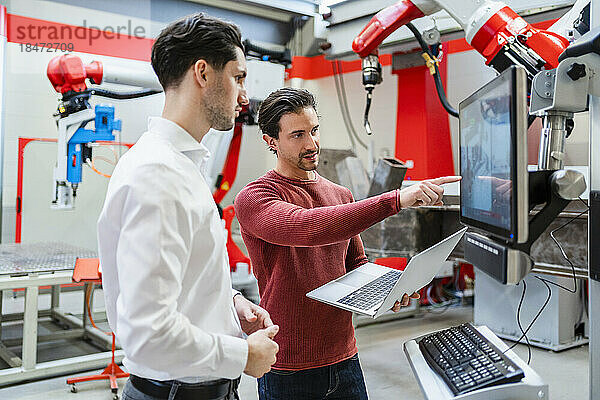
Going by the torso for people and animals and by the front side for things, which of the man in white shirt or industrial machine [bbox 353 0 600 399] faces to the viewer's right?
the man in white shirt

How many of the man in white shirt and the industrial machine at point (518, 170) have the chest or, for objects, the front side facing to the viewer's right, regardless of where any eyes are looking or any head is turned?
1

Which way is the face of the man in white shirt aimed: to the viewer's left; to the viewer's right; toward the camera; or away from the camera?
to the viewer's right

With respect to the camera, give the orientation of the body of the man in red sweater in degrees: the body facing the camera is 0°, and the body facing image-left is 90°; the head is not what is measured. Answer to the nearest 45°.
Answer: approximately 315°

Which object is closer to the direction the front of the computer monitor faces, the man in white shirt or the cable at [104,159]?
the man in white shirt

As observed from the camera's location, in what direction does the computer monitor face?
facing the viewer and to the left of the viewer

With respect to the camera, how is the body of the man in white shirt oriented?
to the viewer's right

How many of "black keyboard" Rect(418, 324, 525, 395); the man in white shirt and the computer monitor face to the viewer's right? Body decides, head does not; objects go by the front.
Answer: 1

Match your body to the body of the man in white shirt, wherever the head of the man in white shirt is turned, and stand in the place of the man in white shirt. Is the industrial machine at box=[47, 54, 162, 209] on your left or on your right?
on your left

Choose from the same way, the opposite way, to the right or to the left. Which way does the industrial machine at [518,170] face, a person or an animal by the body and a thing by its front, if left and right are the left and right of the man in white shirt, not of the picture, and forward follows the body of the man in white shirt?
the opposite way

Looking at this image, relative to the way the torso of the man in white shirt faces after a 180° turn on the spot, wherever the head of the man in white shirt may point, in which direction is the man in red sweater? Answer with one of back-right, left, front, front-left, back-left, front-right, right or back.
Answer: back-right
